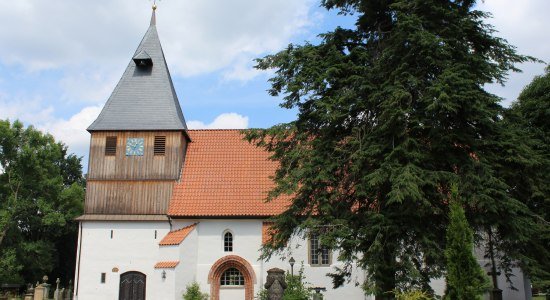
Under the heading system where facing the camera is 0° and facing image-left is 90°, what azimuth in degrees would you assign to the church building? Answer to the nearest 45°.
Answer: approximately 0°

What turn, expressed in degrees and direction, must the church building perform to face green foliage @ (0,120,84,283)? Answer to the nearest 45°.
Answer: approximately 135° to its right

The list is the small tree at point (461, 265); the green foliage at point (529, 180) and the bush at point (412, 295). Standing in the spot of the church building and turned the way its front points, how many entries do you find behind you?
0

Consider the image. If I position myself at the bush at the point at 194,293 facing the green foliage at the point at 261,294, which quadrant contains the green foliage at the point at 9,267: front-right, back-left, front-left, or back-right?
back-left

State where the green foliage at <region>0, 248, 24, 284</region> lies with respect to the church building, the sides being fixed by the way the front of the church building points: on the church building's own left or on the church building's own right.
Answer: on the church building's own right

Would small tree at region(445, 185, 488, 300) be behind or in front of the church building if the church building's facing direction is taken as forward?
in front

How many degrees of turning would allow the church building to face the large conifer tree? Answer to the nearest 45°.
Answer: approximately 45° to its left

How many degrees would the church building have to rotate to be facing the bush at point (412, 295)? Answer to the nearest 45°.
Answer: approximately 45° to its left

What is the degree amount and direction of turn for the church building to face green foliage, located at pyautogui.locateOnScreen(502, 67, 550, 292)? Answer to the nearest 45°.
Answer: approximately 45° to its left

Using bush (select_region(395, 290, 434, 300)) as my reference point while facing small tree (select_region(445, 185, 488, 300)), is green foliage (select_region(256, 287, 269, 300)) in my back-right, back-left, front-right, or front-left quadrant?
back-left

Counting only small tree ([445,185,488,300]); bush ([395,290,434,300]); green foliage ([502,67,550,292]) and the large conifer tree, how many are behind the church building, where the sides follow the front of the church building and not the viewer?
0
